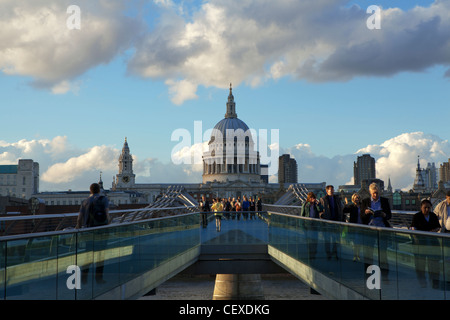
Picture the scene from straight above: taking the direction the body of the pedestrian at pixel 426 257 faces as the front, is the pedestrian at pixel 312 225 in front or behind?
behind

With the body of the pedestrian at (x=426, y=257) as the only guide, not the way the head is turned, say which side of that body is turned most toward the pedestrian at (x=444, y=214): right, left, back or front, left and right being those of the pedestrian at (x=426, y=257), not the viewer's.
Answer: left

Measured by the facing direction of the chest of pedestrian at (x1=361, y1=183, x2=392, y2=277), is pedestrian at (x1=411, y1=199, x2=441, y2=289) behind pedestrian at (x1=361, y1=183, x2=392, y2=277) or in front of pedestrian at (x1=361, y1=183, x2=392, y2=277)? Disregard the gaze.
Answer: in front

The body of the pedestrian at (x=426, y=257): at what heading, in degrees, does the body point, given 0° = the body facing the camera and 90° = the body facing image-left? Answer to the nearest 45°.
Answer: approximately 0°

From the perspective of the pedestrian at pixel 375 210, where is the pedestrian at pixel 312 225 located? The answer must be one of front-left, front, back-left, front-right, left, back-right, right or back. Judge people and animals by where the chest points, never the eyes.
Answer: back-right

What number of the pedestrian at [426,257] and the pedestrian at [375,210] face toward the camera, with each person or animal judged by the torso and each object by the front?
2

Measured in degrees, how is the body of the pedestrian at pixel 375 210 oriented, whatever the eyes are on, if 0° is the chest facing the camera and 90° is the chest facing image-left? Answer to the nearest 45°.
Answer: approximately 0°

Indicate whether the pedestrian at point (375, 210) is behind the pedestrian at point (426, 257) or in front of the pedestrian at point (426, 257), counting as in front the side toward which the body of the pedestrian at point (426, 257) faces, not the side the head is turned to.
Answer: behind
